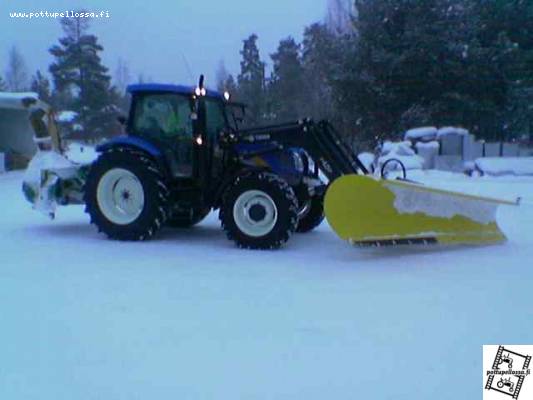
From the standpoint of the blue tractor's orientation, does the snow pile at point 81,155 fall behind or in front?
behind

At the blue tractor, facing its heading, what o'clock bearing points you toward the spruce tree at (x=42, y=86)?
The spruce tree is roughly at 7 o'clock from the blue tractor.

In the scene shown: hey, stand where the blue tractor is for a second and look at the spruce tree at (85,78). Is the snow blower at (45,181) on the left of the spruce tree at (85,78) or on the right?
left

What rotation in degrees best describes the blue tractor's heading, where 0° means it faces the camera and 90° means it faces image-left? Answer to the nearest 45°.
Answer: approximately 315°

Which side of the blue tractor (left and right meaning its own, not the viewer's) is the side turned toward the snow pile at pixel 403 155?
left

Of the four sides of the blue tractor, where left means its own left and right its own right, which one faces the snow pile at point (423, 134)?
left

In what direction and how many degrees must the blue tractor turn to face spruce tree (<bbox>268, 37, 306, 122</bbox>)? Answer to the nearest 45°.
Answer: approximately 135° to its left

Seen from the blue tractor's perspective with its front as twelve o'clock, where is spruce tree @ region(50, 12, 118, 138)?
The spruce tree is roughly at 7 o'clock from the blue tractor.

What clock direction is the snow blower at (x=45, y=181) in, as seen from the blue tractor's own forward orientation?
The snow blower is roughly at 5 o'clock from the blue tractor.

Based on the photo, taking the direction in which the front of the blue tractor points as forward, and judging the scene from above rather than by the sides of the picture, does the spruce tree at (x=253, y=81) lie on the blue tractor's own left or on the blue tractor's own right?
on the blue tractor's own left

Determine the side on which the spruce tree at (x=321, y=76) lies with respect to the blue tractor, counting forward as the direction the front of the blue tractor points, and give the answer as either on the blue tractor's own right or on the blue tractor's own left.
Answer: on the blue tractor's own left
